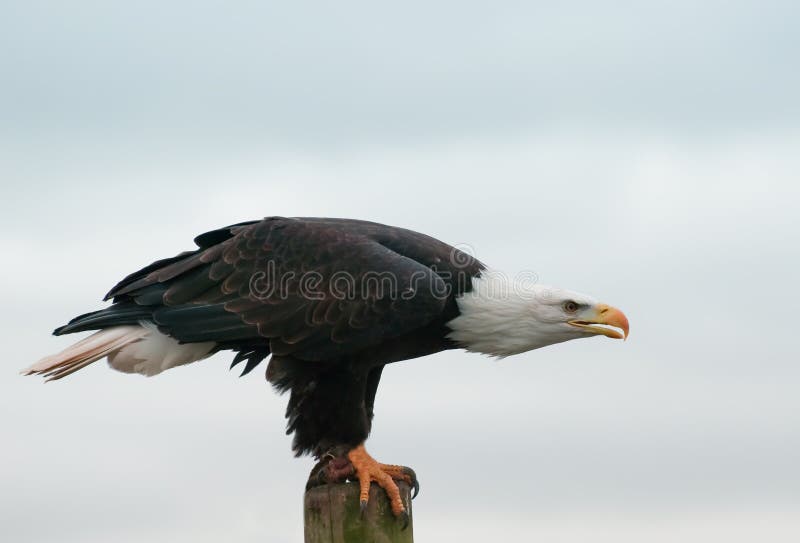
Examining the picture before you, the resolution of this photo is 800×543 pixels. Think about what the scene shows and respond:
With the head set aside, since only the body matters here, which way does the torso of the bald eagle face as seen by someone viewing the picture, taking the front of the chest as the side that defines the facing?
to the viewer's right
